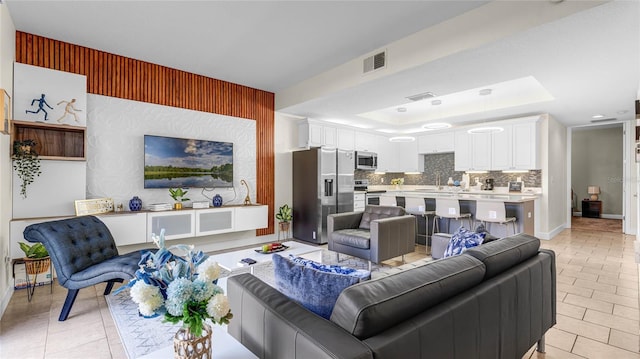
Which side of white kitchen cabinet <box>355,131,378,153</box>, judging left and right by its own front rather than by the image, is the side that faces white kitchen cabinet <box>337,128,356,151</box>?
right

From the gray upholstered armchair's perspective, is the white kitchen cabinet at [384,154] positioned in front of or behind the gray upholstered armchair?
behind

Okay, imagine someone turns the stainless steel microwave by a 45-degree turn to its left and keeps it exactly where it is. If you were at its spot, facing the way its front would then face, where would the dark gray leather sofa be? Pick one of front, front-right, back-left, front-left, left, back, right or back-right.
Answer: right

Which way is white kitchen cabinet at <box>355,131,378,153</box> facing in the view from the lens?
facing the viewer and to the right of the viewer

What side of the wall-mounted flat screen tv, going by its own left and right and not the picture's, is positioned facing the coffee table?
front

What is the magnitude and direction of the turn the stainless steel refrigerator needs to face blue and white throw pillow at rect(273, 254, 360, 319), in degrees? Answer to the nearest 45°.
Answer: approximately 45° to its right

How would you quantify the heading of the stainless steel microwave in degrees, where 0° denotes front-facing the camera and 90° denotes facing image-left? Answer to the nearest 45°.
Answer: approximately 315°

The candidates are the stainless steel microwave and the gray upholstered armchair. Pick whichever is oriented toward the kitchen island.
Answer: the stainless steel microwave

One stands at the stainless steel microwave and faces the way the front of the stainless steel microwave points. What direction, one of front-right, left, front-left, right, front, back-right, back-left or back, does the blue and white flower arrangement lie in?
front-right

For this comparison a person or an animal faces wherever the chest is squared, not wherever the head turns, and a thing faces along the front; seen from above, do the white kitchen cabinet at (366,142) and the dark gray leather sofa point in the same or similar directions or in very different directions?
very different directions

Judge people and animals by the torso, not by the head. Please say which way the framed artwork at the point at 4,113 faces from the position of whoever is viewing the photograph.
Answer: facing to the right of the viewer

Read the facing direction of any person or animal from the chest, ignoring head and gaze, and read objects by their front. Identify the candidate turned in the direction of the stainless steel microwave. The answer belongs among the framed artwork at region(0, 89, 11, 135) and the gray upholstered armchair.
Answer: the framed artwork

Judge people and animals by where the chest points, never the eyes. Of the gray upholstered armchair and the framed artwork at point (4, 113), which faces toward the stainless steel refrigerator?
the framed artwork

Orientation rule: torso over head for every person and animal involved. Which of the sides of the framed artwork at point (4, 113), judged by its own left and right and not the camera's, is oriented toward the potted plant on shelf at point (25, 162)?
left
